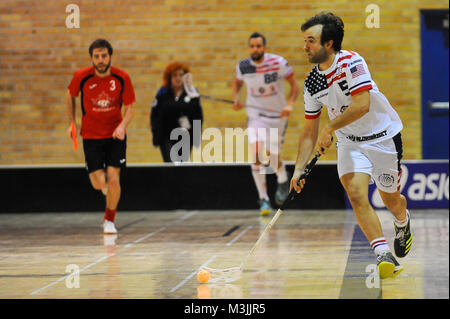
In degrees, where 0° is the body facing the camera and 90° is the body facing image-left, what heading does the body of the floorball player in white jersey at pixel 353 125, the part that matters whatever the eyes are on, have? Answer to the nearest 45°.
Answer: approximately 45°

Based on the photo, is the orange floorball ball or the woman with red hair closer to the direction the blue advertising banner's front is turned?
the orange floorball ball

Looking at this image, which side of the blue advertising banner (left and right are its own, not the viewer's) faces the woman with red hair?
right

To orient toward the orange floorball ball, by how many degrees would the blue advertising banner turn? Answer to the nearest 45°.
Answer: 0° — it already faces it

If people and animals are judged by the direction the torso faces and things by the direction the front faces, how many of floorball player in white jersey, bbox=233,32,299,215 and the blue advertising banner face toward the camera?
2

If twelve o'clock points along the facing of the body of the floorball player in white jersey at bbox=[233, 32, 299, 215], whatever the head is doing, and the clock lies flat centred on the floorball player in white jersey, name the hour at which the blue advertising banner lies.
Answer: The blue advertising banner is roughly at 9 o'clock from the floorball player in white jersey.

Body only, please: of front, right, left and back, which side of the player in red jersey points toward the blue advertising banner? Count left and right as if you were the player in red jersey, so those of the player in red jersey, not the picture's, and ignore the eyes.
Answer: left

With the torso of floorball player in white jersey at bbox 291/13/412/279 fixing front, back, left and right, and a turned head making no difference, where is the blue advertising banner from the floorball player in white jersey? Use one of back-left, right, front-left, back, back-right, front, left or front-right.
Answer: back-right

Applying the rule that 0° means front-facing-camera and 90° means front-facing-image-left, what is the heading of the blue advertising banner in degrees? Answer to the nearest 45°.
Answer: approximately 0°

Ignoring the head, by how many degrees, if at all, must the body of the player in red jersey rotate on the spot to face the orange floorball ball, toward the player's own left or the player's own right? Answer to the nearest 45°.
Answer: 0° — they already face it

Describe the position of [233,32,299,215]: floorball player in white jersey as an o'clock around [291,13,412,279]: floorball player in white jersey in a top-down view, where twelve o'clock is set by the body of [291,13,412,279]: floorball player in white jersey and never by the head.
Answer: [233,32,299,215]: floorball player in white jersey is roughly at 4 o'clock from [291,13,412,279]: floorball player in white jersey.
